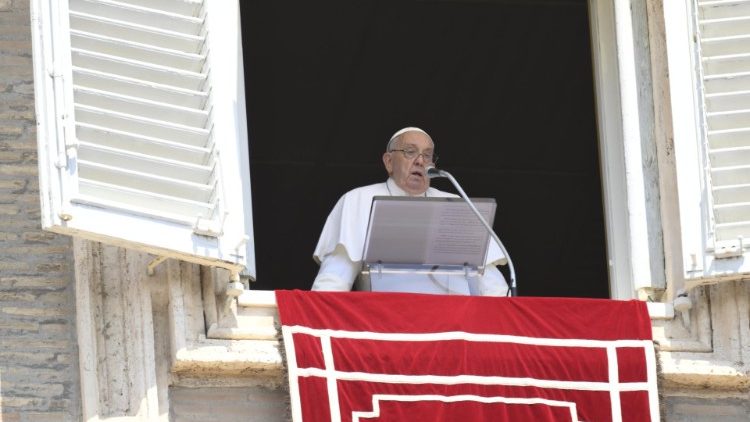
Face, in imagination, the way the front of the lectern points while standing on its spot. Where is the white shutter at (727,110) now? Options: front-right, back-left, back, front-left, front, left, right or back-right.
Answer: right

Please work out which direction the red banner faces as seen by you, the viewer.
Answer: facing the viewer

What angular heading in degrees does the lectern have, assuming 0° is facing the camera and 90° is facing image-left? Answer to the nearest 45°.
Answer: approximately 180°

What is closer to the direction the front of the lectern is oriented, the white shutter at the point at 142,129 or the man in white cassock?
the man in white cassock

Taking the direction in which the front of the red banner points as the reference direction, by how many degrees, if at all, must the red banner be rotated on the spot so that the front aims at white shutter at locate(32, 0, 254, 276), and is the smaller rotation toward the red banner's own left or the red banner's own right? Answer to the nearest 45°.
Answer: approximately 90° to the red banner's own right

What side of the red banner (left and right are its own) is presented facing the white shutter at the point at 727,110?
left
